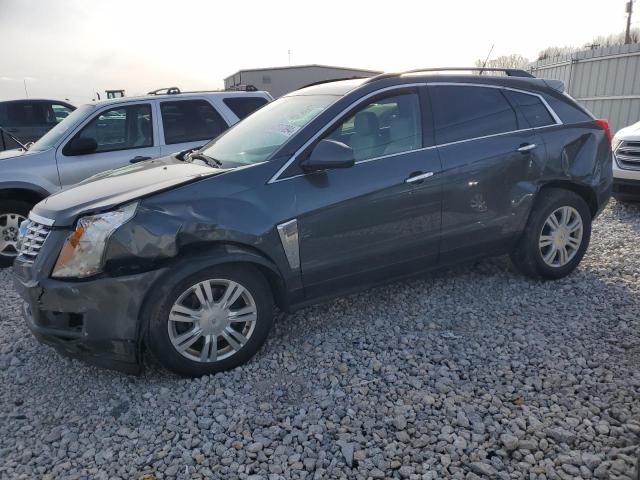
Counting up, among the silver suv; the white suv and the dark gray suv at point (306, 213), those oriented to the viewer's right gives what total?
0

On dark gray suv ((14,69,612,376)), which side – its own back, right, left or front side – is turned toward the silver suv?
right

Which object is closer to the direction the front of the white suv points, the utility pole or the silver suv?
the silver suv

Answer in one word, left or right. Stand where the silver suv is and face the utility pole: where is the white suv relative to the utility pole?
right

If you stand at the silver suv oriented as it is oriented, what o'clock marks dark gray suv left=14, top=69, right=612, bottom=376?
The dark gray suv is roughly at 8 o'clock from the silver suv.

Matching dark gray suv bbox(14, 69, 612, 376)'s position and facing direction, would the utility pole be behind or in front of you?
behind

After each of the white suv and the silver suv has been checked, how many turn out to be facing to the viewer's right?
0

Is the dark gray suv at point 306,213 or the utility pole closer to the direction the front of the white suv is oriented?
the dark gray suv

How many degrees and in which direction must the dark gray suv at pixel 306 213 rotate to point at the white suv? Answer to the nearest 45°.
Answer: approximately 180°

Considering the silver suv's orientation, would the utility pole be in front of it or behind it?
behind

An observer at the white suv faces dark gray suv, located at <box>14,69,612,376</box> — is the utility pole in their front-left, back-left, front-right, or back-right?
back-right

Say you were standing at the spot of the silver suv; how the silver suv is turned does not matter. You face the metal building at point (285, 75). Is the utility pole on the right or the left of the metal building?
right

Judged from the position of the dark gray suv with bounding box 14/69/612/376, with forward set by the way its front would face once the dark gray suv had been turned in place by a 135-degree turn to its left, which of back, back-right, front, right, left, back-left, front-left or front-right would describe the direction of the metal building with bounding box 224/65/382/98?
left

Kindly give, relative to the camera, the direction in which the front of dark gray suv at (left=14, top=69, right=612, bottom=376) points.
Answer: facing the viewer and to the left of the viewer

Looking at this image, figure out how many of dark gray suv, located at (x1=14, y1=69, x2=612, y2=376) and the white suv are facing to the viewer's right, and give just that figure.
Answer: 0

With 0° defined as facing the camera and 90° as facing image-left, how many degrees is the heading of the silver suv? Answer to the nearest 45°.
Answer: approximately 90°

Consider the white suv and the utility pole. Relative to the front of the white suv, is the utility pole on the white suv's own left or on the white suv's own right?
on the white suv's own right
